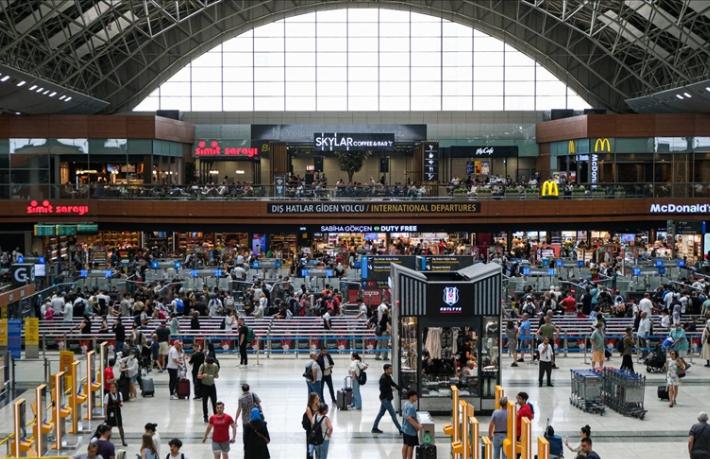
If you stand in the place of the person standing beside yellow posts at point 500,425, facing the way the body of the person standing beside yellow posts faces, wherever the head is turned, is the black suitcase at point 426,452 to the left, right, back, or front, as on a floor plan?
left

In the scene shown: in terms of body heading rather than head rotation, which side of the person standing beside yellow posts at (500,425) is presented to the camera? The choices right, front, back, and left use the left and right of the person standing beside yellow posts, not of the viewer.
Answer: back

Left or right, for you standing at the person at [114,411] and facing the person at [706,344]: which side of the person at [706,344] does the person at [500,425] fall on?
right

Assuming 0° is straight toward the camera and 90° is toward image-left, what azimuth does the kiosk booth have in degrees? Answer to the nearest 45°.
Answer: approximately 0°

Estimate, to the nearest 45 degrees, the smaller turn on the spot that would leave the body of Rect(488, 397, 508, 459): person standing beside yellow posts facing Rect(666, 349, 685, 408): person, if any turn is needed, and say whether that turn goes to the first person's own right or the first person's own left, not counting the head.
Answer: approximately 45° to the first person's own right

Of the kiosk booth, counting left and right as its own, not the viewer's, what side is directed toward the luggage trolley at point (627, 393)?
left

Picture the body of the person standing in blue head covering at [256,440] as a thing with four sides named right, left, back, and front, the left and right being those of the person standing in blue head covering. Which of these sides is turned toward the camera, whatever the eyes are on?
back
